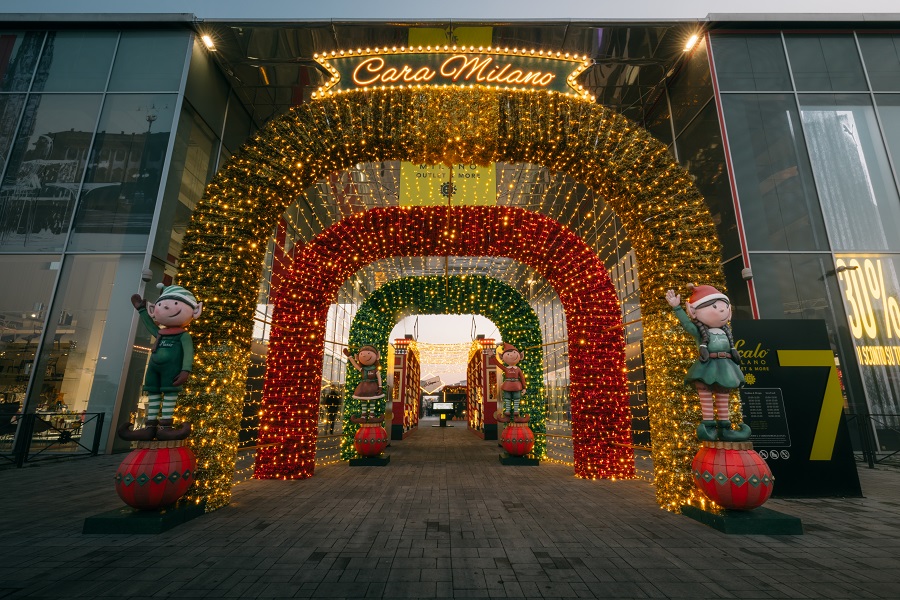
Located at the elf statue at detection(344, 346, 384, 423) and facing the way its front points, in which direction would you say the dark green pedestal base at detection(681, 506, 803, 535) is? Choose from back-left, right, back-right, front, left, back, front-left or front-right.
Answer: front-left

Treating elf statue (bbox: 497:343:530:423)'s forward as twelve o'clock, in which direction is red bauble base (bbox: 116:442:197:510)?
The red bauble base is roughly at 1 o'clock from the elf statue.

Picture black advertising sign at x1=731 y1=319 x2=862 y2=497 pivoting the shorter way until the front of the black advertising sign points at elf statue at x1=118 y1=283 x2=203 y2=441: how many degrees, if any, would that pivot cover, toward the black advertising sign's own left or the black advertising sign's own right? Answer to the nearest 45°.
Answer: approximately 45° to the black advertising sign's own right

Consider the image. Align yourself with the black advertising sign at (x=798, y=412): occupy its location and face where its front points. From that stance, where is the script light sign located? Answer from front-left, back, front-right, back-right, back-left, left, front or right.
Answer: front-right

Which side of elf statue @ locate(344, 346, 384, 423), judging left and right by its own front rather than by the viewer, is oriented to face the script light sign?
front

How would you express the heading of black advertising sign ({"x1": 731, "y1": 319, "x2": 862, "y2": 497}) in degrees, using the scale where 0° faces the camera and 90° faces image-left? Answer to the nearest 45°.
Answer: approximately 0°

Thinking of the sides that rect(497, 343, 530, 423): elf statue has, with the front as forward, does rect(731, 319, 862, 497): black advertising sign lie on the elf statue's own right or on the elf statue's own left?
on the elf statue's own left

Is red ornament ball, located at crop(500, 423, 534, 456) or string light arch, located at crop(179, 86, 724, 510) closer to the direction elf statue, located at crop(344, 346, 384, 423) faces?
the string light arch

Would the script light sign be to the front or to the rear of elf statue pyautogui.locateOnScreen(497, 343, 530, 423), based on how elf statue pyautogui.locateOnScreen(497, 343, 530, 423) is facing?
to the front

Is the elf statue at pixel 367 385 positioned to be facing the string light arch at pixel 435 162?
yes

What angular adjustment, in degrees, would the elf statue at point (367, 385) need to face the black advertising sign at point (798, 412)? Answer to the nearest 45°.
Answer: approximately 45° to its left
